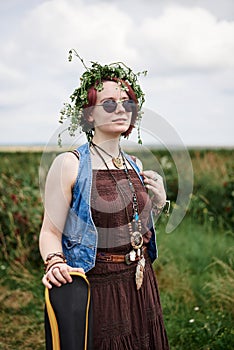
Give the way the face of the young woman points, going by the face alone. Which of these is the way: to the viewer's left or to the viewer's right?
to the viewer's right

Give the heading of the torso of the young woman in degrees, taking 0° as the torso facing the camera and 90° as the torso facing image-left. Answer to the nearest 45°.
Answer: approximately 315°
